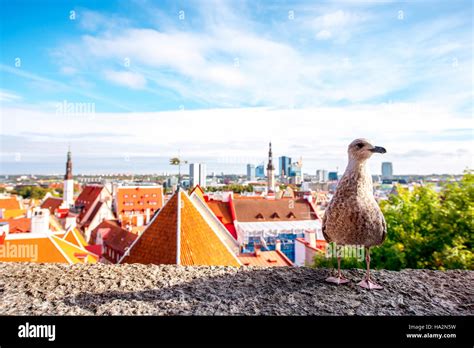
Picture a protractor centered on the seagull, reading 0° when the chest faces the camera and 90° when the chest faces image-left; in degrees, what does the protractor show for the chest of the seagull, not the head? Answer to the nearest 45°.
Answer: approximately 0°

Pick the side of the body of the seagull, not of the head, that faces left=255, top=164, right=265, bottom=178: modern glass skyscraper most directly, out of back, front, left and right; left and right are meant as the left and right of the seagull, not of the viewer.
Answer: back

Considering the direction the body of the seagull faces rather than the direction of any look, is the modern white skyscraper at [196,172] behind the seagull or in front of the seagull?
behind
